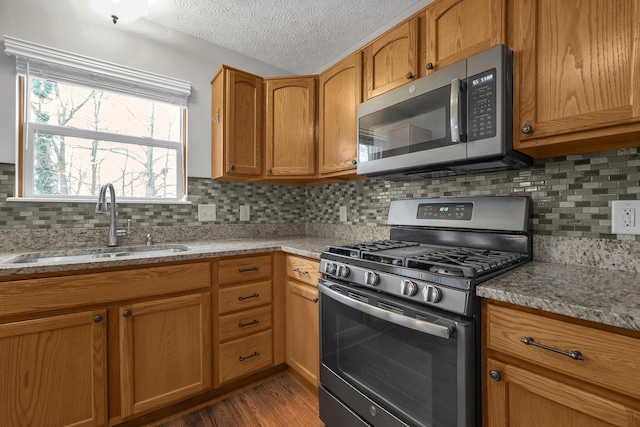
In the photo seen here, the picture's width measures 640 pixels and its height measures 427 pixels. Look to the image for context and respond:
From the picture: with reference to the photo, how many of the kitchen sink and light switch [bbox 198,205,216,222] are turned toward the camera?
2

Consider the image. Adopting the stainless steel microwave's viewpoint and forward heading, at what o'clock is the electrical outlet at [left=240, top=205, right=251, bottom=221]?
The electrical outlet is roughly at 2 o'clock from the stainless steel microwave.

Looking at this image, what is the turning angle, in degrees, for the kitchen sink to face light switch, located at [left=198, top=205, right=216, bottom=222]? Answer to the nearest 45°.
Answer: approximately 90° to its left

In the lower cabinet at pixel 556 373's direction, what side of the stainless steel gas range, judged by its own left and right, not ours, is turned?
left

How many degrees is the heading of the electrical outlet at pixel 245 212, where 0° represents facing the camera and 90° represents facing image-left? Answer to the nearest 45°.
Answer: approximately 0°

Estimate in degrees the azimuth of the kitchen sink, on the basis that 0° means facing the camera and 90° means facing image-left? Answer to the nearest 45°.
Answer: approximately 0°
